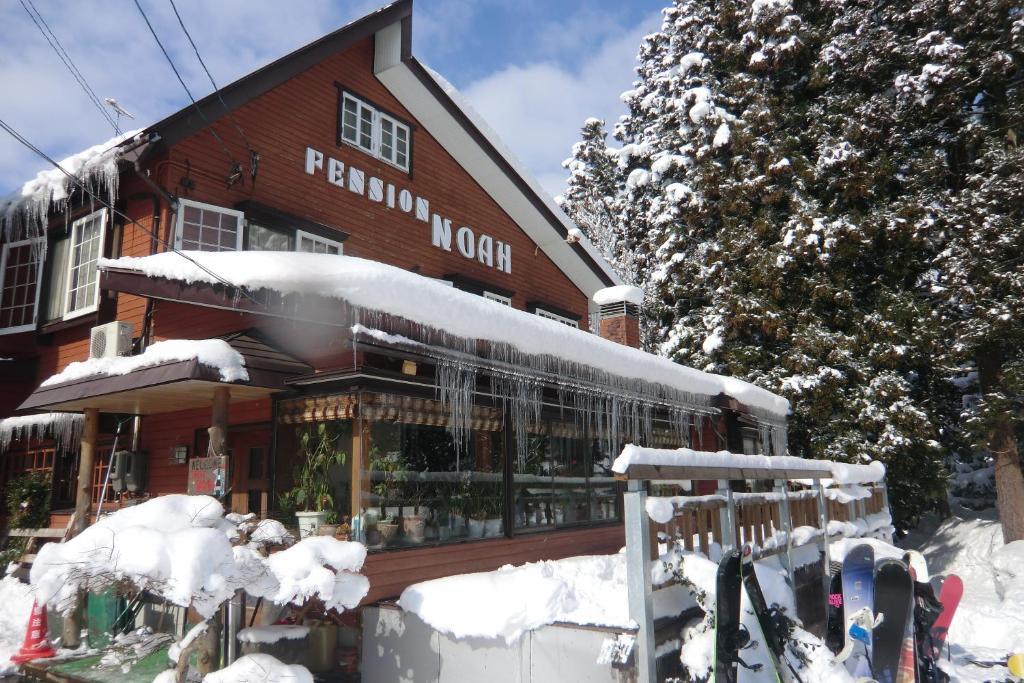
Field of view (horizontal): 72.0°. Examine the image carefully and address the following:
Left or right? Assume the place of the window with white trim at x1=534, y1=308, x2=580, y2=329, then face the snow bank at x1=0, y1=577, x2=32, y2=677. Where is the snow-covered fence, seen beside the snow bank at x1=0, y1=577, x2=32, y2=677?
left

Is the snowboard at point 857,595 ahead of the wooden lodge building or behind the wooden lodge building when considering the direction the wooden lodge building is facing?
ahead

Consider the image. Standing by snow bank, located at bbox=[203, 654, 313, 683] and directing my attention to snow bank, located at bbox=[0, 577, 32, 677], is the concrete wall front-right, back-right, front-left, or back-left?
back-right

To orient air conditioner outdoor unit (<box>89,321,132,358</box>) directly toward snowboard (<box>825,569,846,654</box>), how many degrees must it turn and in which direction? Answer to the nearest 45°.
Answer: approximately 90° to its left

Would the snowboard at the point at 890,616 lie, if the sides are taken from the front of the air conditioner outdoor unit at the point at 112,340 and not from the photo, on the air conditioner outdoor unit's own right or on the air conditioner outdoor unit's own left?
on the air conditioner outdoor unit's own left

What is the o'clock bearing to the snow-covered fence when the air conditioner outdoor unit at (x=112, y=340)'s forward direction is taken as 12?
The snow-covered fence is roughly at 9 o'clock from the air conditioner outdoor unit.

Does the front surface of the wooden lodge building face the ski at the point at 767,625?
yes

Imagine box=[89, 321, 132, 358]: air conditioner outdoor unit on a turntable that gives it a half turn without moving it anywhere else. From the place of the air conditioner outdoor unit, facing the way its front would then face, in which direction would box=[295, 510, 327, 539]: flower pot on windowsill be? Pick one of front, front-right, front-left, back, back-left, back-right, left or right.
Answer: right

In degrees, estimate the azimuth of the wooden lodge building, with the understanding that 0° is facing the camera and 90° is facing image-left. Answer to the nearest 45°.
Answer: approximately 315°

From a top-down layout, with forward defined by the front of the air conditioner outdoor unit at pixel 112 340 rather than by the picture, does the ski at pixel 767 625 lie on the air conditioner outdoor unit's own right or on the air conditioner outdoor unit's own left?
on the air conditioner outdoor unit's own left

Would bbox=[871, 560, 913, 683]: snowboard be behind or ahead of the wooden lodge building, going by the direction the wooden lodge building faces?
ahead

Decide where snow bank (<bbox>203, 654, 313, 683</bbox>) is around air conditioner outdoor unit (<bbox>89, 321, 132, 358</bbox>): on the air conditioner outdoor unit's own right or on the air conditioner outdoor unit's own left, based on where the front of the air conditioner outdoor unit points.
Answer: on the air conditioner outdoor unit's own left

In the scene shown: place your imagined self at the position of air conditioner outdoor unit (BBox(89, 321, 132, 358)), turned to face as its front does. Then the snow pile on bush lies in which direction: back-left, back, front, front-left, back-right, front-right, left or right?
front-left
